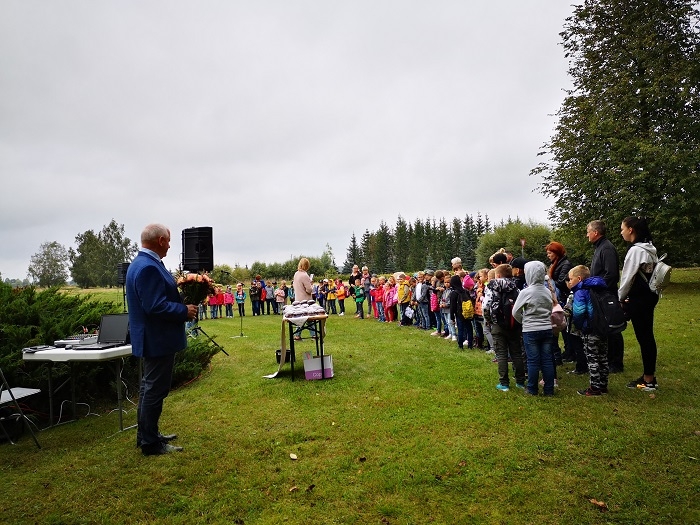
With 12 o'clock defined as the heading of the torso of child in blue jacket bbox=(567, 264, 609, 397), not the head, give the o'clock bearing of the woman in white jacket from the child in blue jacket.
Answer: The woman in white jacket is roughly at 5 o'clock from the child in blue jacket.

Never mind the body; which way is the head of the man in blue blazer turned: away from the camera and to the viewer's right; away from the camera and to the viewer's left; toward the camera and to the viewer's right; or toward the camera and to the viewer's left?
away from the camera and to the viewer's right

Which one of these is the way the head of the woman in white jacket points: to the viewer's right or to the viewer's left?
to the viewer's left

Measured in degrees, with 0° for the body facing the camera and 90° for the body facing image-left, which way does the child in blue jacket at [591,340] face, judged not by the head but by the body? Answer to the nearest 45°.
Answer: approximately 90°

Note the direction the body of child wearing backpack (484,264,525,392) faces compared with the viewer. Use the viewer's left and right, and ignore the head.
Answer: facing away from the viewer and to the left of the viewer

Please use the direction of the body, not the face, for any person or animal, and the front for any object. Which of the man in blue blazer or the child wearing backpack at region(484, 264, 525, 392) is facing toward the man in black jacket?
the man in blue blazer

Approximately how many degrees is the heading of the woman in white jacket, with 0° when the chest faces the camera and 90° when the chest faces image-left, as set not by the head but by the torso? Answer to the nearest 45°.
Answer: approximately 90°

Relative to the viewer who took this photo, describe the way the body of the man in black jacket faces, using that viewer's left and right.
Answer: facing to the left of the viewer

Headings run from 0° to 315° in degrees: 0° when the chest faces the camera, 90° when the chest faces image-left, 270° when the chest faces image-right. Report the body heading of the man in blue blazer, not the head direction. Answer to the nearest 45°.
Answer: approximately 270°

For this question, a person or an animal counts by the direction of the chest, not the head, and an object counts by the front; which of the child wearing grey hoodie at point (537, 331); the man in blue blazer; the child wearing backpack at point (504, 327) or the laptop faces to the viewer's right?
the man in blue blazer

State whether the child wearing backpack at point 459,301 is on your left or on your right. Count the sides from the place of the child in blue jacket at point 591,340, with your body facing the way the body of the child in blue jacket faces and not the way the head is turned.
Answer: on your right
